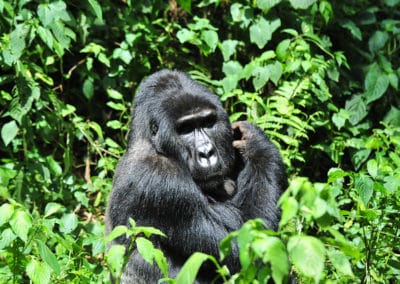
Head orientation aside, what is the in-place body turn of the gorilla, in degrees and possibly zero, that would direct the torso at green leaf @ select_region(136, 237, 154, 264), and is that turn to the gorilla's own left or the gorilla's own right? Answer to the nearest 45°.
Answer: approximately 45° to the gorilla's own right

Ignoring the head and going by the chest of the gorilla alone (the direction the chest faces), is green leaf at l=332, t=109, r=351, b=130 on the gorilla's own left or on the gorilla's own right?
on the gorilla's own left

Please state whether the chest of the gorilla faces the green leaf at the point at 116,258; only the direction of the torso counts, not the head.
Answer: no

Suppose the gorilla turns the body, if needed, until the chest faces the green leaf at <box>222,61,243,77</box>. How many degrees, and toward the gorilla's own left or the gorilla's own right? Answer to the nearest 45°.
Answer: approximately 135° to the gorilla's own left

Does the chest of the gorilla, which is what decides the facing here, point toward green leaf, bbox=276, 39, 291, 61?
no

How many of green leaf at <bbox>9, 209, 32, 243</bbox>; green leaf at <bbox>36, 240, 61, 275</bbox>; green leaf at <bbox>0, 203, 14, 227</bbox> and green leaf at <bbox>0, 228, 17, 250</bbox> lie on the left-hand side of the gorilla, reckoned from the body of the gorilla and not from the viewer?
0

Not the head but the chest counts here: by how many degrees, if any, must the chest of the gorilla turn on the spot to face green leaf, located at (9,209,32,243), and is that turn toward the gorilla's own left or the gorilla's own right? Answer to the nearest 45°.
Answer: approximately 90° to the gorilla's own right

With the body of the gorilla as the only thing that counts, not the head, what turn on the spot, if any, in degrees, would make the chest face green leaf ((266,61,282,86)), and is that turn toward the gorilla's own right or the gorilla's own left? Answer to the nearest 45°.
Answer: approximately 90° to the gorilla's own left

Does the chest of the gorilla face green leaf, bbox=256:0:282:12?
no

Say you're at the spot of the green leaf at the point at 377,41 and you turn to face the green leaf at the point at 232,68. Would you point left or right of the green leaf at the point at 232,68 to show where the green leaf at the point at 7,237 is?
left

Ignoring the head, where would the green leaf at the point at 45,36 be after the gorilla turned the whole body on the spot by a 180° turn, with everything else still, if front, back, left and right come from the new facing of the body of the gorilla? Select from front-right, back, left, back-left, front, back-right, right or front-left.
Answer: front

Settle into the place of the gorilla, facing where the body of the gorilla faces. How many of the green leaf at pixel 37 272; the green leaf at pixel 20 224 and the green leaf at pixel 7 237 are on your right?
3

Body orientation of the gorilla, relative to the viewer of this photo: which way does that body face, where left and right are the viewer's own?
facing the viewer and to the right of the viewer

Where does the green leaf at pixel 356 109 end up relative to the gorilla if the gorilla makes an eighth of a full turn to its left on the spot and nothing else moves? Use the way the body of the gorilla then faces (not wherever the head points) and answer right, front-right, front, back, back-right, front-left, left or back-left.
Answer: front-left

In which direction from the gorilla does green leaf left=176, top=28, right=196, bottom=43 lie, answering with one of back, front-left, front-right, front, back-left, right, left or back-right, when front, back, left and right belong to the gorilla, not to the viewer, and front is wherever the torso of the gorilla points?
back-left
